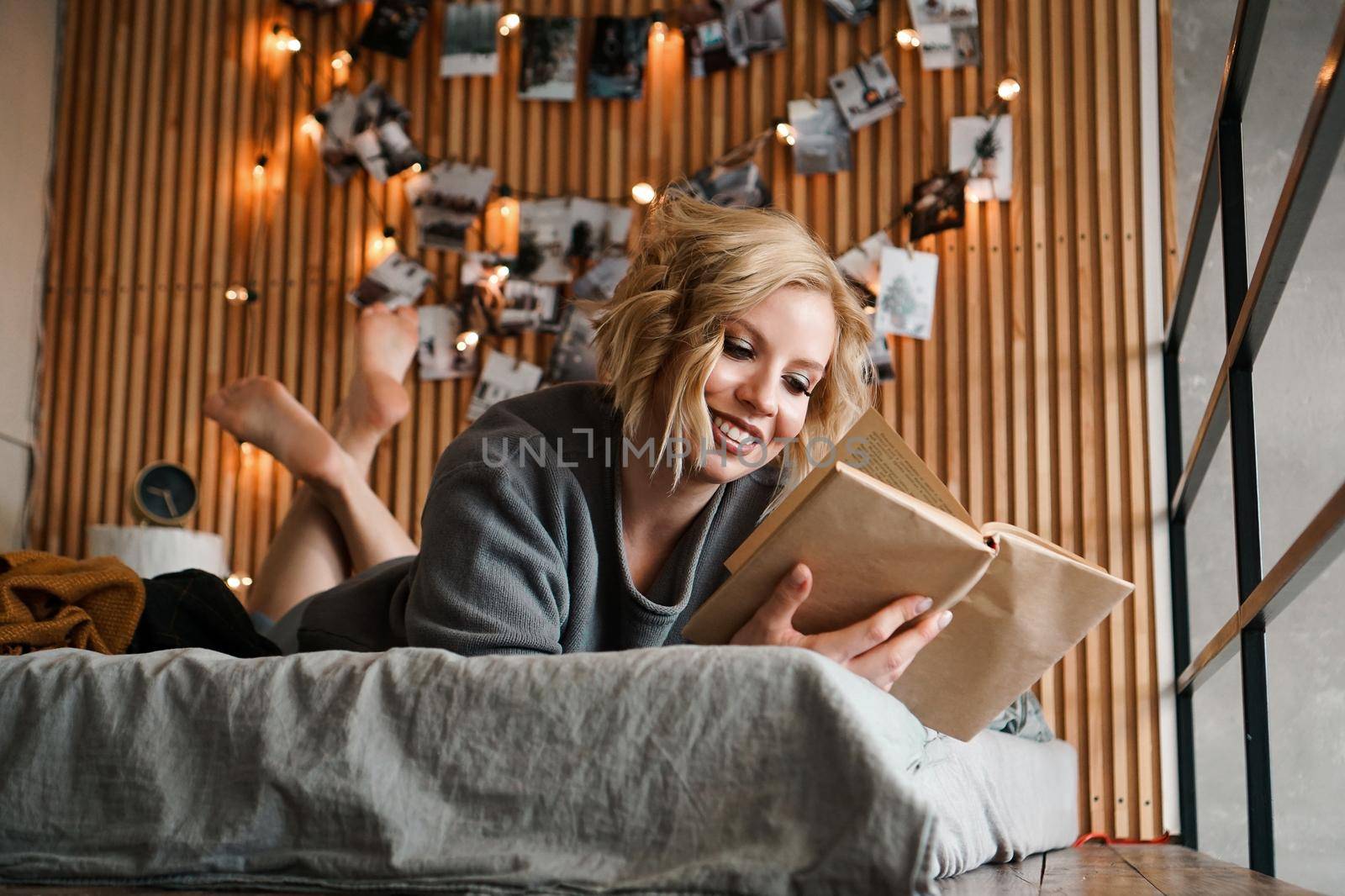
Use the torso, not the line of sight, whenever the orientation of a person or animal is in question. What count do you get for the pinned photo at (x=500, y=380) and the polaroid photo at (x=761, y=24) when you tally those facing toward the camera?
2

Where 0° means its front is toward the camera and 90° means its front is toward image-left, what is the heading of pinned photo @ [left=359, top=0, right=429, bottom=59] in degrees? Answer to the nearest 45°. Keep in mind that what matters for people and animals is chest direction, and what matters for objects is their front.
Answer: approximately 0°
